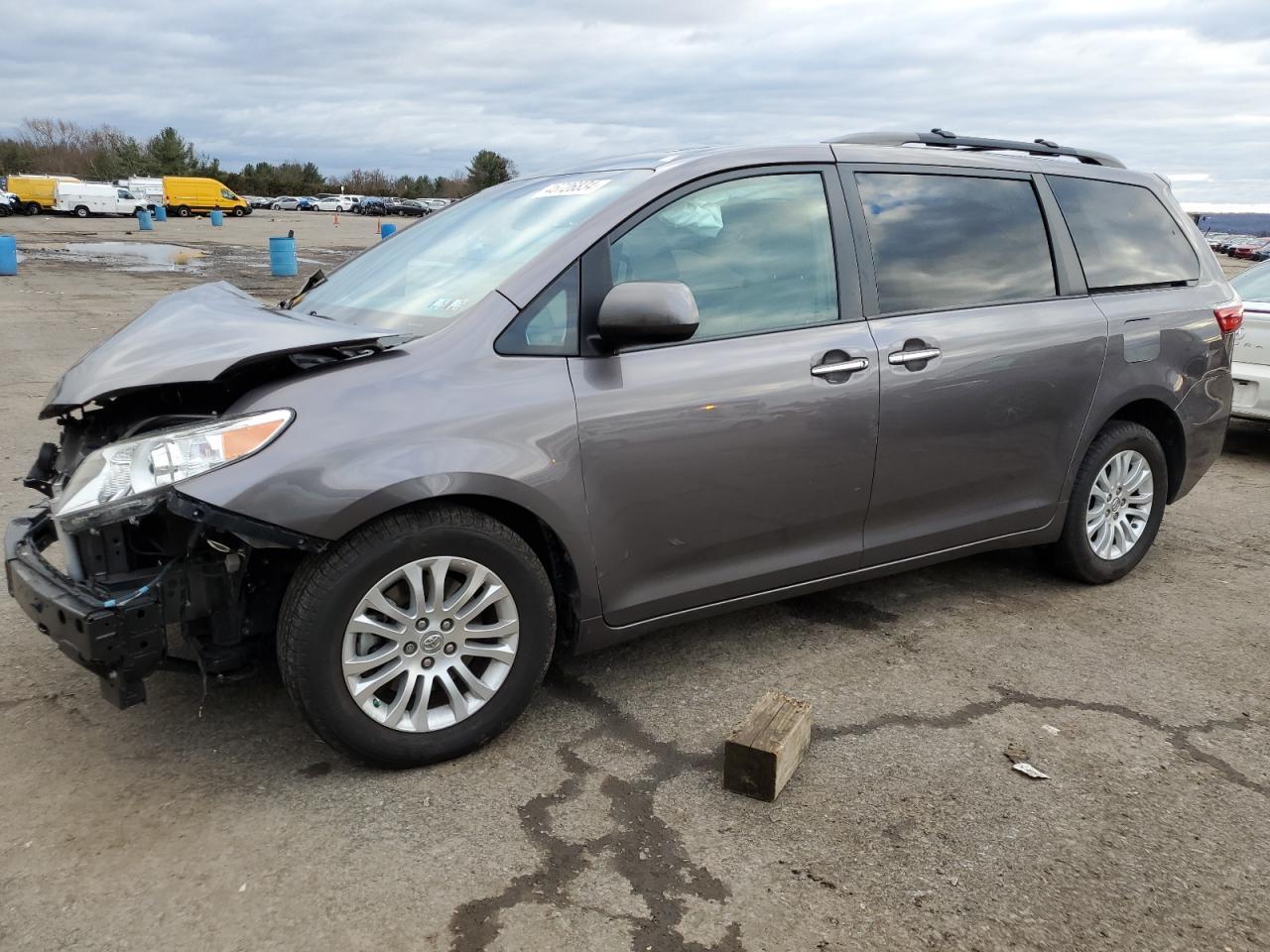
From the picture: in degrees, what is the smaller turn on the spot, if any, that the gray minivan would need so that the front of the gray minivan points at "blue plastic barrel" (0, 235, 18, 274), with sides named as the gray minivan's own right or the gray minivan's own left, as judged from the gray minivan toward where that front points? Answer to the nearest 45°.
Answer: approximately 90° to the gray minivan's own right

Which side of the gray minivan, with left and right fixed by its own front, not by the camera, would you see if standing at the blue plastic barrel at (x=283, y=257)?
right

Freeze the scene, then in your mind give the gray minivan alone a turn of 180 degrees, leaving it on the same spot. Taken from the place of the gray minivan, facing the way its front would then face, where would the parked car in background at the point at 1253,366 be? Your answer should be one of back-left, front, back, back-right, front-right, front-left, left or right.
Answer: front

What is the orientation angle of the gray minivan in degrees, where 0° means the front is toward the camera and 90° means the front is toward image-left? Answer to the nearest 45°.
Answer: approximately 45°
